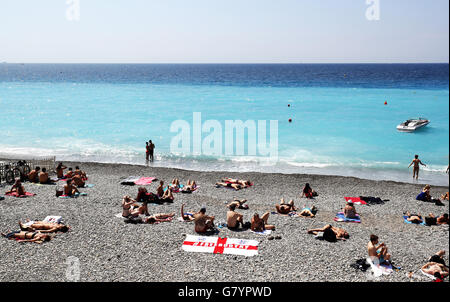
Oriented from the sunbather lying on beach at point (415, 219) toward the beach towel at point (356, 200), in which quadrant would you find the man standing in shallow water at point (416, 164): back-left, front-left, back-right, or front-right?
front-right

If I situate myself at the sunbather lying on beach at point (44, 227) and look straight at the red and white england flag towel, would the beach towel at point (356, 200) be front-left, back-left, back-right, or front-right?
front-left
